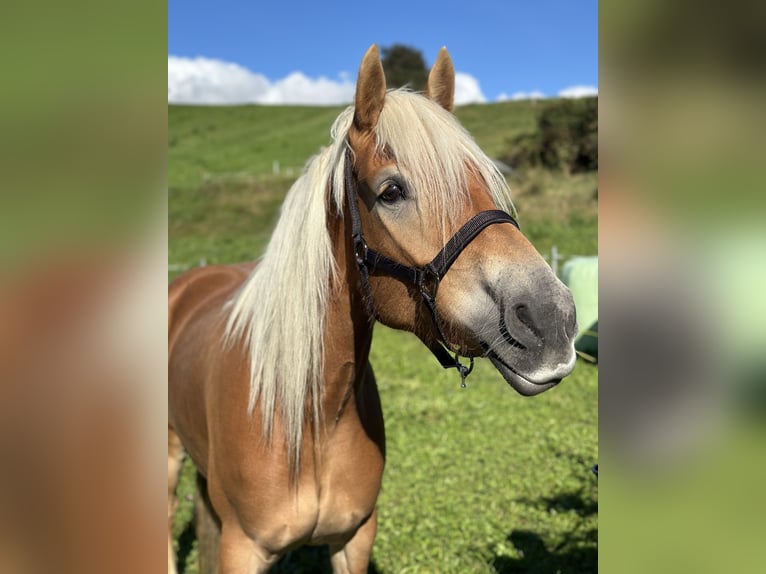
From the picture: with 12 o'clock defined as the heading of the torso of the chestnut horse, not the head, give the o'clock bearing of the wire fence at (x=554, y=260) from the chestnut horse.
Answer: The wire fence is roughly at 8 o'clock from the chestnut horse.

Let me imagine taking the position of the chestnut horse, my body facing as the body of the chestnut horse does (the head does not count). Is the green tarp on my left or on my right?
on my left

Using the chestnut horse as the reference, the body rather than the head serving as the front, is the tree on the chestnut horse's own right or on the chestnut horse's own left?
on the chestnut horse's own left

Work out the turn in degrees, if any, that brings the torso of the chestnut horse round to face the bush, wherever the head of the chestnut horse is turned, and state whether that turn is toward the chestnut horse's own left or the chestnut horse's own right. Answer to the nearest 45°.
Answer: approximately 135° to the chestnut horse's own left

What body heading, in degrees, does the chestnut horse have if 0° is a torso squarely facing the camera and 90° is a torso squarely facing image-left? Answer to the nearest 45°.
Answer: approximately 315°
